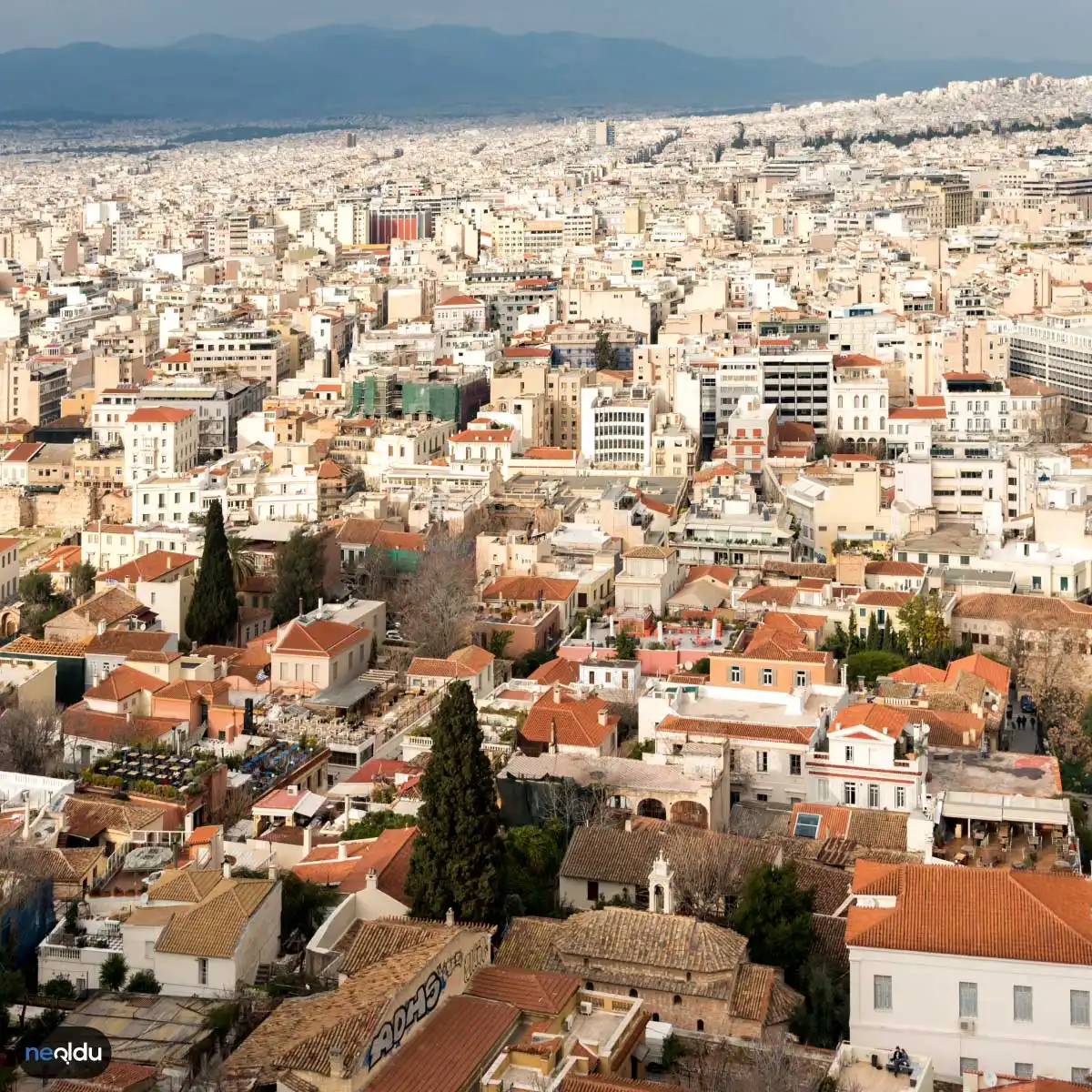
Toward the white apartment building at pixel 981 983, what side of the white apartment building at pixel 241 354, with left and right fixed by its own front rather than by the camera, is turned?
front

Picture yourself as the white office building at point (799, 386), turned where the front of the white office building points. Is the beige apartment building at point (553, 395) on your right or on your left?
on your right

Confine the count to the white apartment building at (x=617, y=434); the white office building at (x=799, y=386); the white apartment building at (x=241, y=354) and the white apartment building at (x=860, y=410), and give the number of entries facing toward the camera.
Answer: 4

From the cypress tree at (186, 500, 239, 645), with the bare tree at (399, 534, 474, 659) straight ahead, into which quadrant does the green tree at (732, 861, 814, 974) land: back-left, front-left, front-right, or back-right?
front-right

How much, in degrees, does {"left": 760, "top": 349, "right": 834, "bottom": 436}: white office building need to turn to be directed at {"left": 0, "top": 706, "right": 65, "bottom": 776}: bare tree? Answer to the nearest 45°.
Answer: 0° — it already faces it

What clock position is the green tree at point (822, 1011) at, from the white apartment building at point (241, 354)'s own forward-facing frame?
The green tree is roughly at 12 o'clock from the white apartment building.

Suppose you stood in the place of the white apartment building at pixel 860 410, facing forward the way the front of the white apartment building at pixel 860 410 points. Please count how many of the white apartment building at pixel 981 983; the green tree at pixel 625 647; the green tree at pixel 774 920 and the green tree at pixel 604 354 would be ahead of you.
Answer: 3

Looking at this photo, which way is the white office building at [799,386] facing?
toward the camera

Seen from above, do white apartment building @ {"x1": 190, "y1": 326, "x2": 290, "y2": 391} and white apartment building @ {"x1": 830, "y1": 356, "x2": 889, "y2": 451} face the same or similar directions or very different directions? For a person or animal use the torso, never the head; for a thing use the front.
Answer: same or similar directions

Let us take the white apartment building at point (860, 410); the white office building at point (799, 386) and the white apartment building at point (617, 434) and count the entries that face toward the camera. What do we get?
3

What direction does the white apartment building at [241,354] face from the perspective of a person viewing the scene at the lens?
facing the viewer

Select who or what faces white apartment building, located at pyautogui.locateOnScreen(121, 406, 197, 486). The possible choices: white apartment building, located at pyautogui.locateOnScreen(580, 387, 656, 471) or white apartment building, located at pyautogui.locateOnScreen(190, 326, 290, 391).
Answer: white apartment building, located at pyautogui.locateOnScreen(190, 326, 290, 391)

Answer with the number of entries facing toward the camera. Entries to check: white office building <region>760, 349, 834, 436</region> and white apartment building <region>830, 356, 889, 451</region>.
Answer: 2

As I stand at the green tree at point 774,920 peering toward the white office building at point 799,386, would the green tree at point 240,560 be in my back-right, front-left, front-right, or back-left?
front-left

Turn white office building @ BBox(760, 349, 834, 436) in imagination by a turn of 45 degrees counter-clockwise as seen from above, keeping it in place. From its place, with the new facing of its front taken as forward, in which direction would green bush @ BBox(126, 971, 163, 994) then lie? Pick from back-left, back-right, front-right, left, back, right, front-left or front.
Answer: front-right

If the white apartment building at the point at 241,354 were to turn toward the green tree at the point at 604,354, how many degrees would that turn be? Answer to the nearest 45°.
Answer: approximately 45° to its left

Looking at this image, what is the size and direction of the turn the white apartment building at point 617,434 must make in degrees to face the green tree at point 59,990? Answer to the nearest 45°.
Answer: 0° — it already faces it

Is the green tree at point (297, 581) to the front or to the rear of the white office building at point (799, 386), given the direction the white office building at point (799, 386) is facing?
to the front

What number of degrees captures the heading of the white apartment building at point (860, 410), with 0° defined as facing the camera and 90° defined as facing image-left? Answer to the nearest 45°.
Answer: approximately 0°
